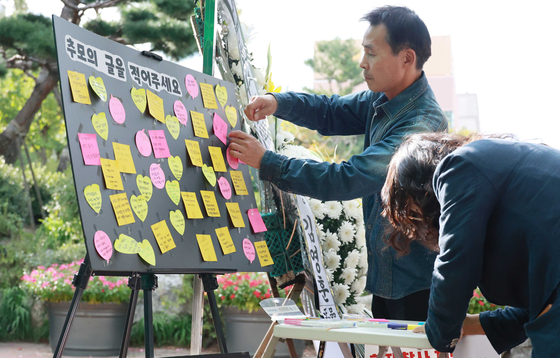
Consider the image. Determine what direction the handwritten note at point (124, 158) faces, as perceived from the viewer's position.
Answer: facing the viewer and to the right of the viewer

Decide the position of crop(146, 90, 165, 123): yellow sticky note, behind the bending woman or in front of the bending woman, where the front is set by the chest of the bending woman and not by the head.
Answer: in front

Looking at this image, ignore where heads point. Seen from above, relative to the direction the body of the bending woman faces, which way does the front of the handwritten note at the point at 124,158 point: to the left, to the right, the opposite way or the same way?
the opposite way

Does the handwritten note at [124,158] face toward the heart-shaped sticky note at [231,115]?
no

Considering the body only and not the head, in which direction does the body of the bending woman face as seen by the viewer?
to the viewer's left

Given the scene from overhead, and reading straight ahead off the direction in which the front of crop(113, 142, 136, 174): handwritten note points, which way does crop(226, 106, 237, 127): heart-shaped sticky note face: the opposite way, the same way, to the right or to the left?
the same way

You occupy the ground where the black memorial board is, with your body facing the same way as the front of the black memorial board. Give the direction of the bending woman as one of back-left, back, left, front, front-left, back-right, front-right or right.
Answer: front

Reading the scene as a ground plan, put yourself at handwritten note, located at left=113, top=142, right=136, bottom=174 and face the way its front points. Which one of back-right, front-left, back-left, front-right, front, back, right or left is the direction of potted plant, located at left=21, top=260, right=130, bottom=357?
back-left

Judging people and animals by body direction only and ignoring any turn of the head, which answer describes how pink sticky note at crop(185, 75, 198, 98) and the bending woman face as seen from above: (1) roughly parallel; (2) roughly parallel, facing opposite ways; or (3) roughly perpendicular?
roughly parallel, facing opposite ways

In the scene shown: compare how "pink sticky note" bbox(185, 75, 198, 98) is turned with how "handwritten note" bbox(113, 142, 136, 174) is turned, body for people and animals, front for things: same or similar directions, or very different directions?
same or similar directions

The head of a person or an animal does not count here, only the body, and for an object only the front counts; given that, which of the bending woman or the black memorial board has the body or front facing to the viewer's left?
the bending woman

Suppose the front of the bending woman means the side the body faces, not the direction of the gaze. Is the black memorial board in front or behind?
in front

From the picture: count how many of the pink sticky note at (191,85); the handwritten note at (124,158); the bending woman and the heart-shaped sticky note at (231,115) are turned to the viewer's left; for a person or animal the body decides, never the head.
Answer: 1
